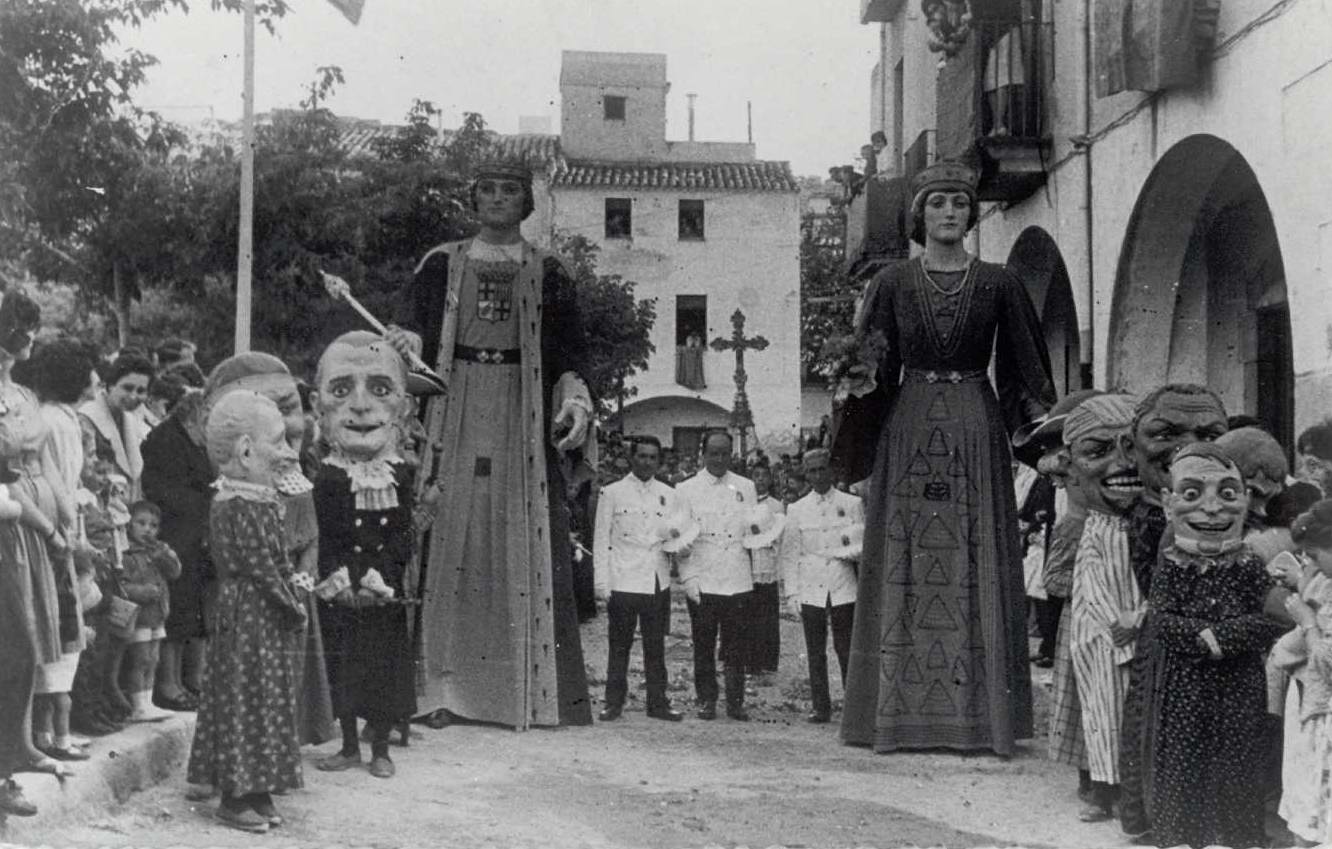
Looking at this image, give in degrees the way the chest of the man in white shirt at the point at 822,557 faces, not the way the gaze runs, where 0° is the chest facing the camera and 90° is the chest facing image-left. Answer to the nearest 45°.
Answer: approximately 0°

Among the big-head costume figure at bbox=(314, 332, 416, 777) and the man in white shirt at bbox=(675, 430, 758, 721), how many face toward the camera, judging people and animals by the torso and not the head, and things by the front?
2

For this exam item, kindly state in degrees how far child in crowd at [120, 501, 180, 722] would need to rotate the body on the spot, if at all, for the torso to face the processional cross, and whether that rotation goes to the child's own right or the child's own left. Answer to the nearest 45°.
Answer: approximately 90° to the child's own left

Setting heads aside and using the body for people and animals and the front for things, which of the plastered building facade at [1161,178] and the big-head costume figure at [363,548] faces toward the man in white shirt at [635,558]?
the plastered building facade

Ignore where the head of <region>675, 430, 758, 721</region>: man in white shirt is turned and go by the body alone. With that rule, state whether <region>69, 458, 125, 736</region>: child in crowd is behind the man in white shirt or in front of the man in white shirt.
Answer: in front

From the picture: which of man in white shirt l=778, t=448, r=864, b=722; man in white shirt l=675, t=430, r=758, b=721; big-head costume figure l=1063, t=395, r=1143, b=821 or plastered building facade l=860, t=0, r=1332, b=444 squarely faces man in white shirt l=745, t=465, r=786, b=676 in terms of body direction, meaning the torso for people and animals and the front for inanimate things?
the plastered building facade

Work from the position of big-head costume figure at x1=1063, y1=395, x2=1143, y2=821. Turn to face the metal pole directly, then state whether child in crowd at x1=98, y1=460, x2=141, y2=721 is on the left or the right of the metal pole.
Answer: left

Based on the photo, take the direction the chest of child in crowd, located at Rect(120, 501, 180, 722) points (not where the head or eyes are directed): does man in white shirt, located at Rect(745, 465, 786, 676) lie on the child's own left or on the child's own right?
on the child's own left
